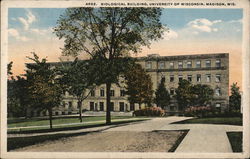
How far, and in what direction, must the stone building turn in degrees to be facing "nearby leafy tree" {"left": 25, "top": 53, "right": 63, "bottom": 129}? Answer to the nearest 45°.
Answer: approximately 90° to its right

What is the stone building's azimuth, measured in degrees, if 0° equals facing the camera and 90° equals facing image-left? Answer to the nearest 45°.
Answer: approximately 0°

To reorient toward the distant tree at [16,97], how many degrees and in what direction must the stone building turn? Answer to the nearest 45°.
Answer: approximately 90° to its right
